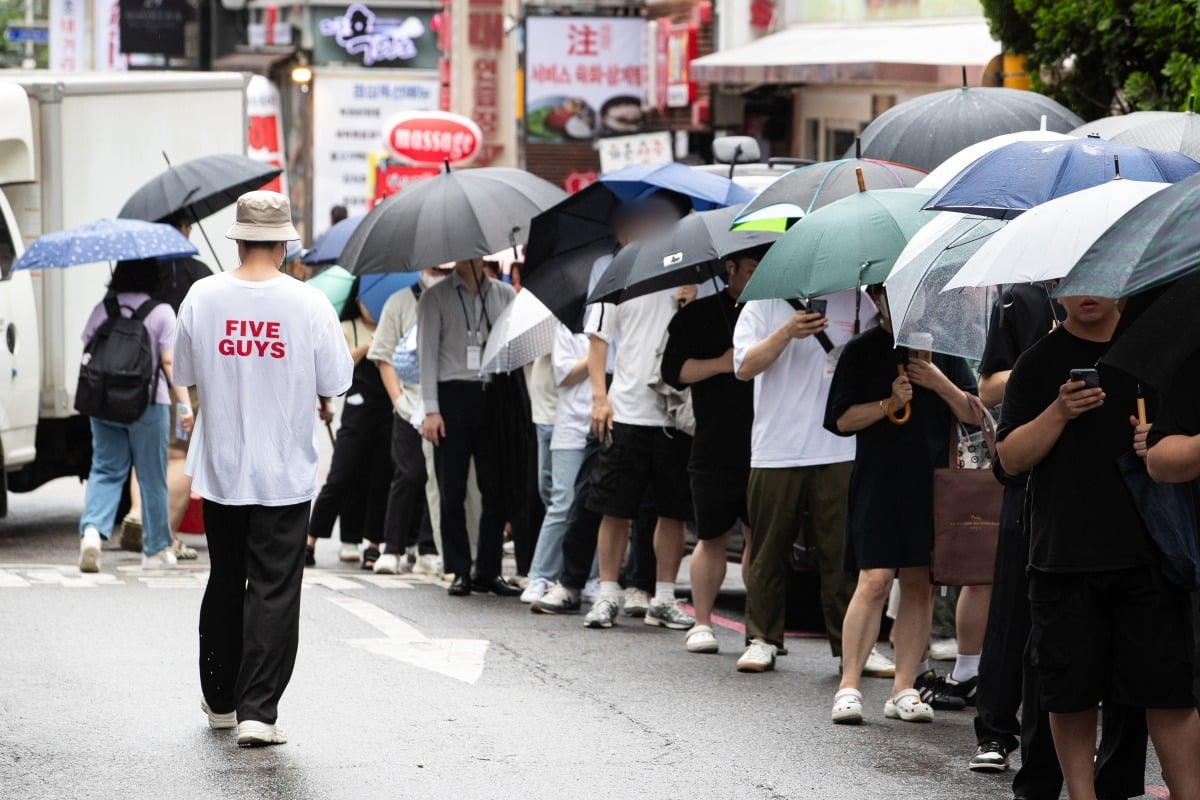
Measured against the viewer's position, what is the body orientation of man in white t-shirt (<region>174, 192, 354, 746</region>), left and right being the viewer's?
facing away from the viewer

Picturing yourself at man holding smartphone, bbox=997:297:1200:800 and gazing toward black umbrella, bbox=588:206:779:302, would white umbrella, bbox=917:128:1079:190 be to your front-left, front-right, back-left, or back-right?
front-right

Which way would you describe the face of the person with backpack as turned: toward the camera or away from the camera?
away from the camera

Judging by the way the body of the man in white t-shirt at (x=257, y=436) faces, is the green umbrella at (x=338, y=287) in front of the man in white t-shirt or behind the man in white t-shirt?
in front
